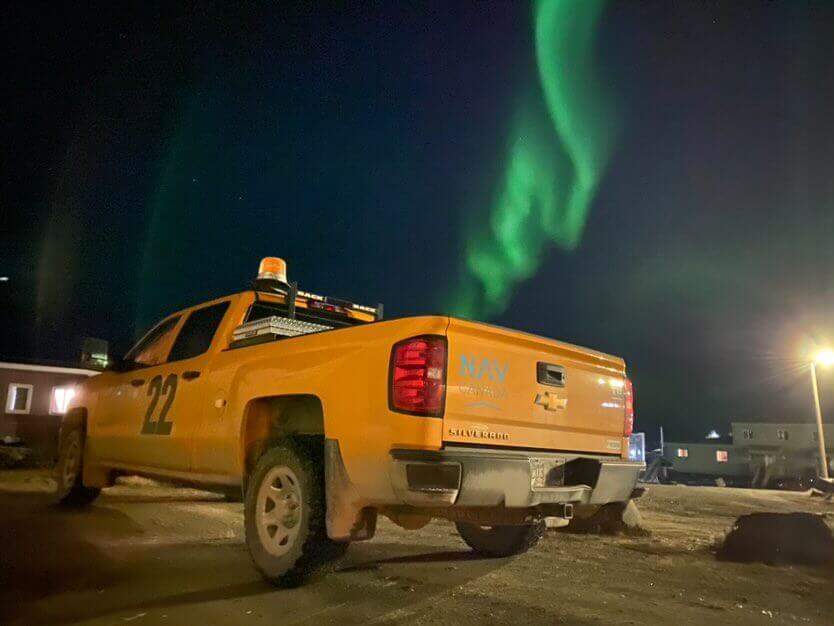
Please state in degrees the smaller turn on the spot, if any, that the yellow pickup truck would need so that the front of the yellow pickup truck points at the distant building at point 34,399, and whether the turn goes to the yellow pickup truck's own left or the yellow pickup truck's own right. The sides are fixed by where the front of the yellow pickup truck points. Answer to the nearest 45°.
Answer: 0° — it already faces it

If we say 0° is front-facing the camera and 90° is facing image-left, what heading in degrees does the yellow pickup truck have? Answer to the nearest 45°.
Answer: approximately 135°
